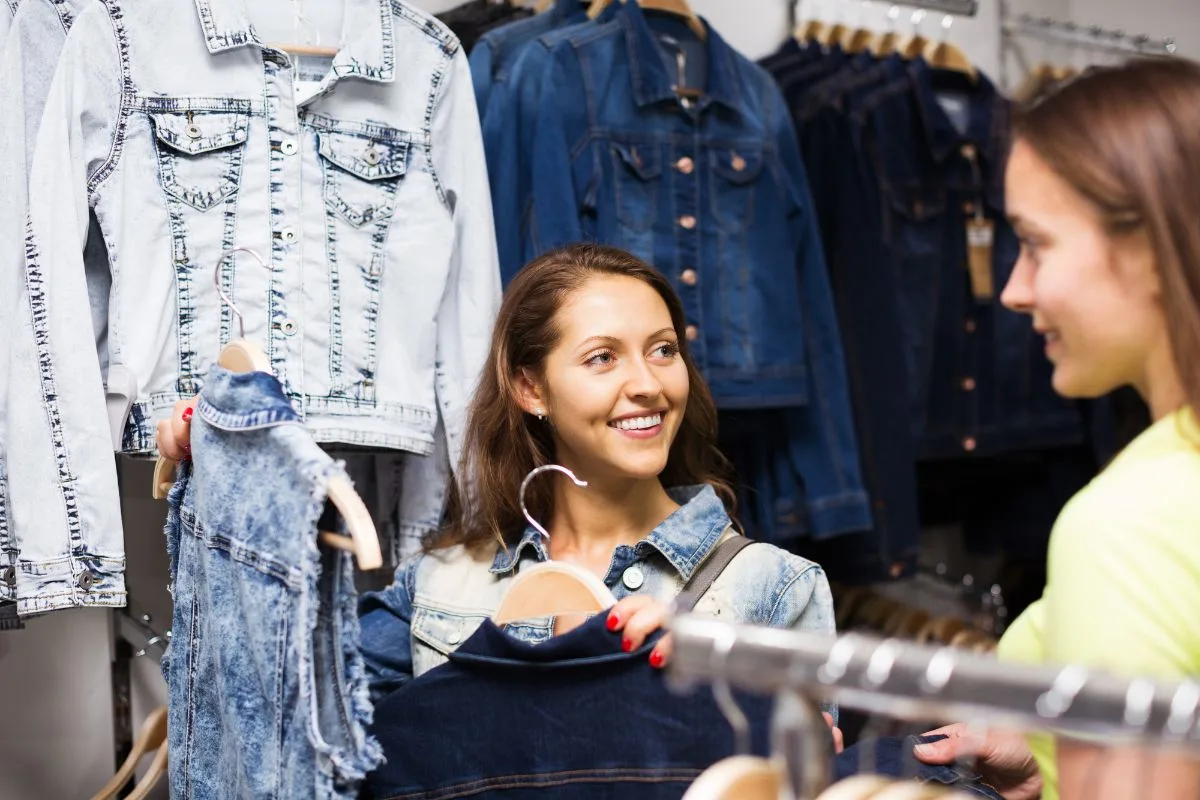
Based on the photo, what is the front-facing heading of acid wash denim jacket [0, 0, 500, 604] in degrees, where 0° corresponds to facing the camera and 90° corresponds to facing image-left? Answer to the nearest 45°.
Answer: approximately 0°

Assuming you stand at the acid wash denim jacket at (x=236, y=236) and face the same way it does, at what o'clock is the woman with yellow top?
The woman with yellow top is roughly at 11 o'clock from the acid wash denim jacket.

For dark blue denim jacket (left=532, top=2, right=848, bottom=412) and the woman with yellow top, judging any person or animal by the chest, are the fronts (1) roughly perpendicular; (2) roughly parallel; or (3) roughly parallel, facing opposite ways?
roughly perpendicular

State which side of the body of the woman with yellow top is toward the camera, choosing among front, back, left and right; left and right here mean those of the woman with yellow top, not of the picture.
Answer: left

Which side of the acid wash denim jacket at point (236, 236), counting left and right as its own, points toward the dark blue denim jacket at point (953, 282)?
left

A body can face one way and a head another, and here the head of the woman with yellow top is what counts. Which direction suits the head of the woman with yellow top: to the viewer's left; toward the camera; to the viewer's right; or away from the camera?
to the viewer's left

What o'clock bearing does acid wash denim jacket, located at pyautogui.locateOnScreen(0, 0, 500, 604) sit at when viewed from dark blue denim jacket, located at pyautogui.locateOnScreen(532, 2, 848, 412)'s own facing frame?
The acid wash denim jacket is roughly at 2 o'clock from the dark blue denim jacket.

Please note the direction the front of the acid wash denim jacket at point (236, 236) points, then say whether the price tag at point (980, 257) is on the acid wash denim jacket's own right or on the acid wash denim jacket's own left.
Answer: on the acid wash denim jacket's own left

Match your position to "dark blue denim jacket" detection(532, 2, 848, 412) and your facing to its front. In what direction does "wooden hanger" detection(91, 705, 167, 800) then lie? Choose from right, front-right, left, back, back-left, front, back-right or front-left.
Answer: front-right

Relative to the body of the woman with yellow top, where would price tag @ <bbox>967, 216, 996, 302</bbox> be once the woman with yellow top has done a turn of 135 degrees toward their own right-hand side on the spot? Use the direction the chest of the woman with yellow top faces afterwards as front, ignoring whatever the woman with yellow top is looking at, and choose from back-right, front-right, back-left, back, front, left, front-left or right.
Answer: front-left

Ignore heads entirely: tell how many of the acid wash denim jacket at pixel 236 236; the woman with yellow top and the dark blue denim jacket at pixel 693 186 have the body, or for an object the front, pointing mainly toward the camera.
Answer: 2
